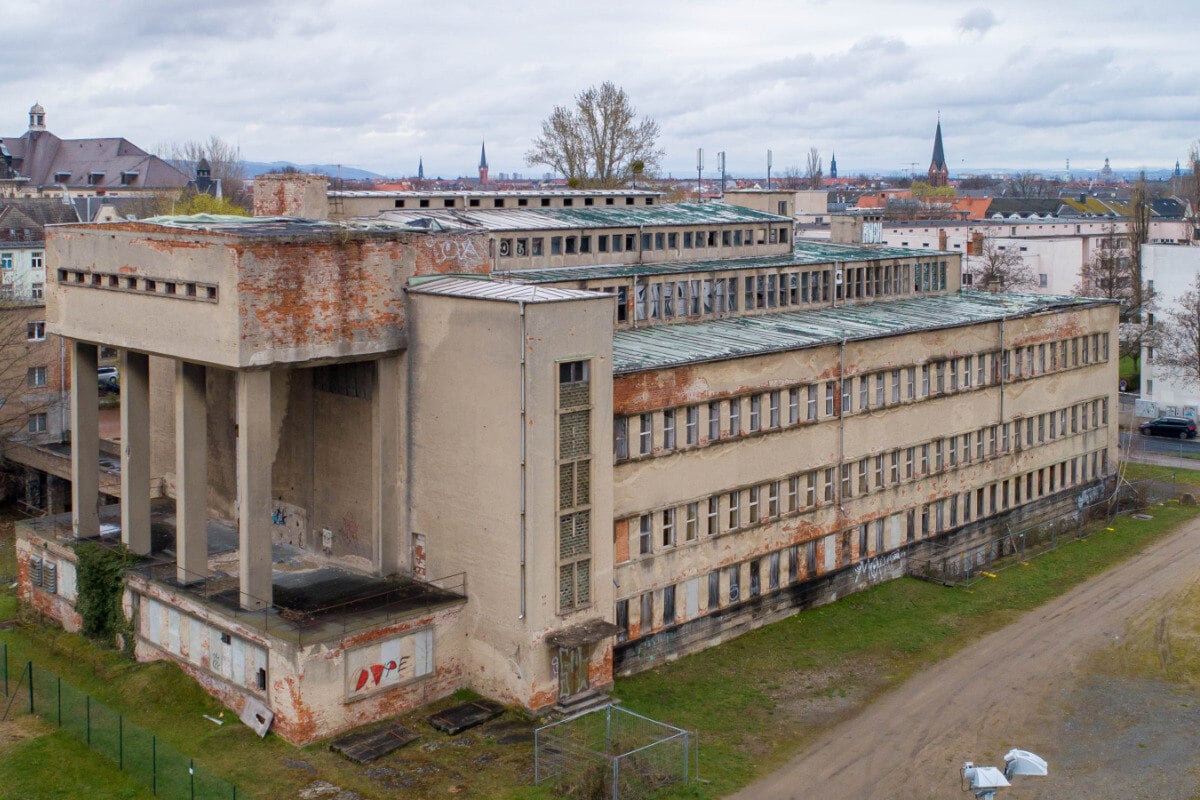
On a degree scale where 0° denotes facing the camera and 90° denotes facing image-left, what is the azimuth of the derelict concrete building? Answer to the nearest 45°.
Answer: approximately 45°

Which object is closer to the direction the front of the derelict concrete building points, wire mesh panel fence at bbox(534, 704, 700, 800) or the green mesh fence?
the green mesh fence

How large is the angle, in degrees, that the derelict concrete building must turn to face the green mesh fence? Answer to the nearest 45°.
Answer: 0° — it already faces it

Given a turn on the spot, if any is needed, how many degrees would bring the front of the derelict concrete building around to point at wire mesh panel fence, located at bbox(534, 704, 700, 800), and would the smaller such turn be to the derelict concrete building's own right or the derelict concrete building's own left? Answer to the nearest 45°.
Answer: approximately 90° to the derelict concrete building's own left
